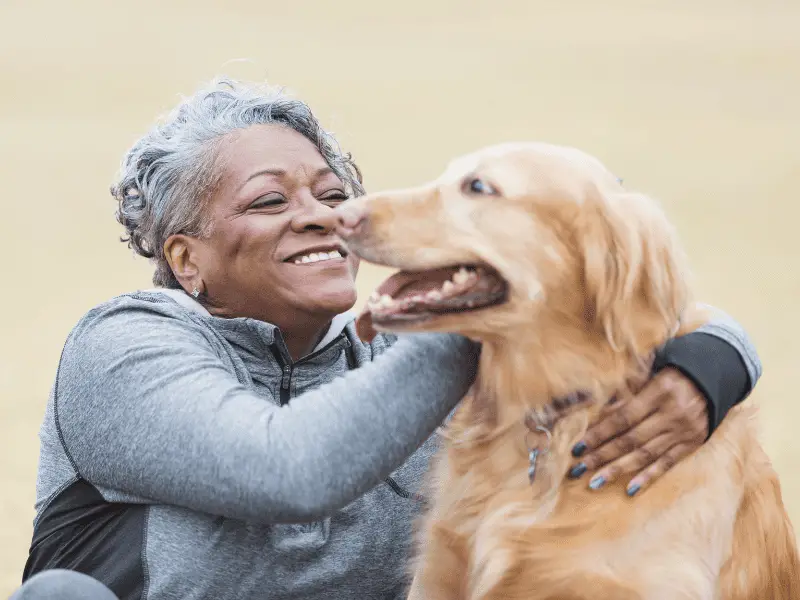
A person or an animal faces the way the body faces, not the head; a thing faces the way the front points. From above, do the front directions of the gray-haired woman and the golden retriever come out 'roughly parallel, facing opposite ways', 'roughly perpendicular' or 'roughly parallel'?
roughly perpendicular

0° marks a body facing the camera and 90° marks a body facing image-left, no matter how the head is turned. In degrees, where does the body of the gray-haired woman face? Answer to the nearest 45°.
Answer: approximately 315°

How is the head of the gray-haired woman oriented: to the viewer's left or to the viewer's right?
to the viewer's right

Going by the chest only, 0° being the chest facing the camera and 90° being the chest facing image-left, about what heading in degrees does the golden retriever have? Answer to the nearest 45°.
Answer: approximately 45°
